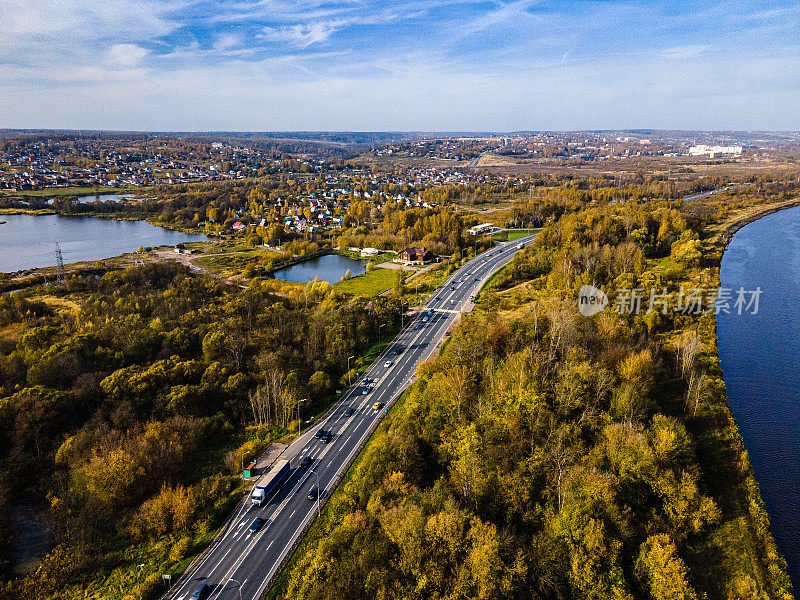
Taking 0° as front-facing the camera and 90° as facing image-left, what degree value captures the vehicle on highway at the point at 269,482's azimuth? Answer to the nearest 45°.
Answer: approximately 45°

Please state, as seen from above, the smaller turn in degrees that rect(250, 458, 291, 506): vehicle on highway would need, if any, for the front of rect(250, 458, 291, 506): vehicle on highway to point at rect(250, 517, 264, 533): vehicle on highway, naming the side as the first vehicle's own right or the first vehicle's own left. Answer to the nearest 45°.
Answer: approximately 45° to the first vehicle's own left

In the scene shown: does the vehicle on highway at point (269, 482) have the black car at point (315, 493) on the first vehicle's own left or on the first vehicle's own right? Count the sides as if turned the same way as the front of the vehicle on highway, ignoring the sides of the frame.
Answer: on the first vehicle's own left

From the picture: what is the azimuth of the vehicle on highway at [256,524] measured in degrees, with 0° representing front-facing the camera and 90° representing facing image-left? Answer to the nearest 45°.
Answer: approximately 45°

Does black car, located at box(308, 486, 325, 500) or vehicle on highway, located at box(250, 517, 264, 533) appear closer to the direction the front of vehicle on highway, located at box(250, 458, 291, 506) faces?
the vehicle on highway

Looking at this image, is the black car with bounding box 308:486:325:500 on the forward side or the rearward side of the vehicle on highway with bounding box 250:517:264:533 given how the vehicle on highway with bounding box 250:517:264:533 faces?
on the rearward side

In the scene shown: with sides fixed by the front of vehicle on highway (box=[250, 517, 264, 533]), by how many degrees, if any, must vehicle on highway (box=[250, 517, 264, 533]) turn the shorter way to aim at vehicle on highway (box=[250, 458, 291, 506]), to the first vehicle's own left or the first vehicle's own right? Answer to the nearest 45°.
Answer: approximately 135° to the first vehicle's own right
